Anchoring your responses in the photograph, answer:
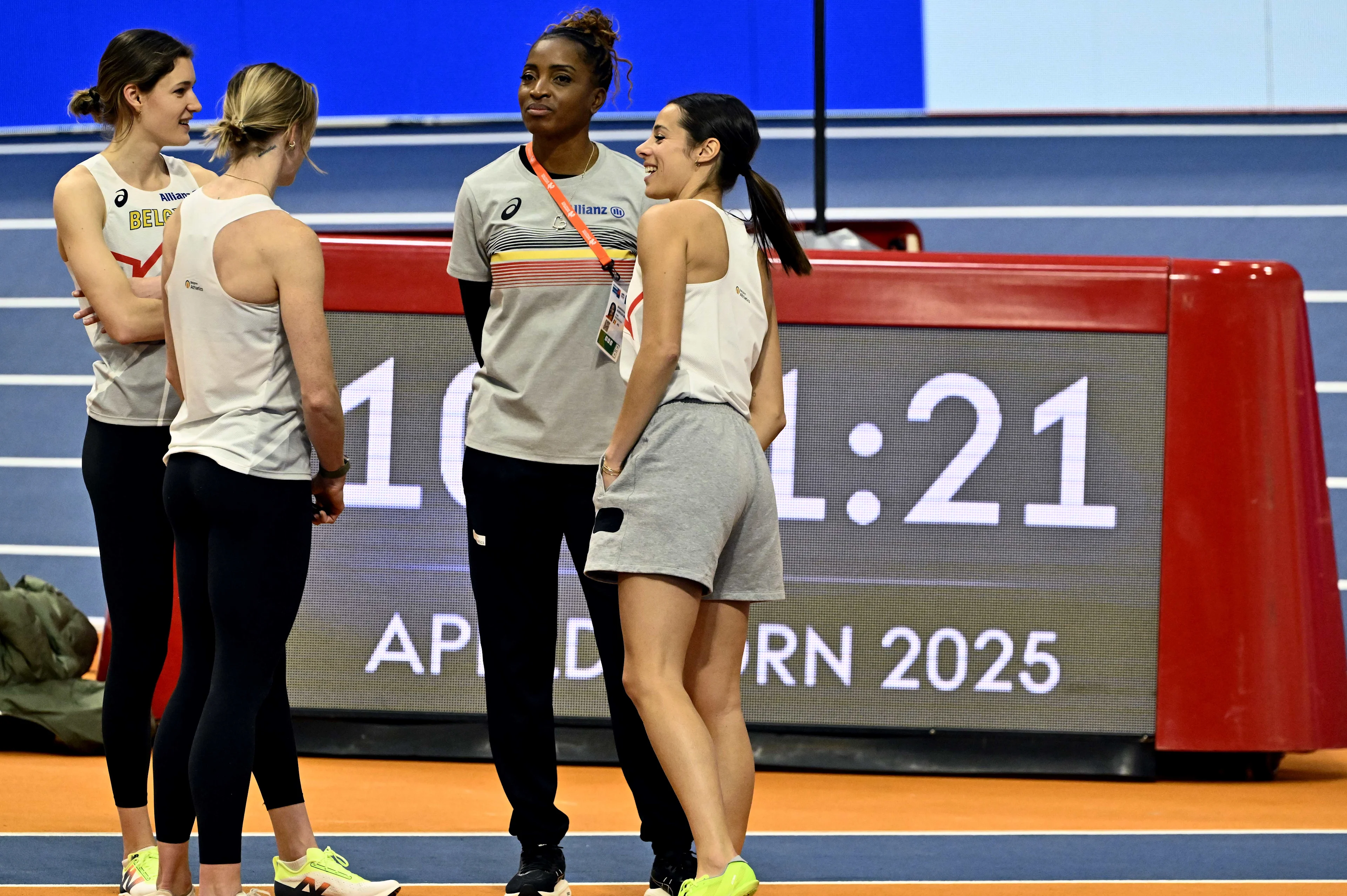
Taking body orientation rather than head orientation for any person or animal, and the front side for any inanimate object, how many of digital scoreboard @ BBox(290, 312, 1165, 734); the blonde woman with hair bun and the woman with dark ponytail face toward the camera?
1

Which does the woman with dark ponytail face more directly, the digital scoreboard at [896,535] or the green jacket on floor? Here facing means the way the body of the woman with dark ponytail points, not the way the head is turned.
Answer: the green jacket on floor

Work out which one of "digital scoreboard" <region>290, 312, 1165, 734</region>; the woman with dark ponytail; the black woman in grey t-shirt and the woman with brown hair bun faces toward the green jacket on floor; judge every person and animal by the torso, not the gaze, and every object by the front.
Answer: the woman with dark ponytail

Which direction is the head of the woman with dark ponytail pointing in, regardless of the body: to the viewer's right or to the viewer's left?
to the viewer's left

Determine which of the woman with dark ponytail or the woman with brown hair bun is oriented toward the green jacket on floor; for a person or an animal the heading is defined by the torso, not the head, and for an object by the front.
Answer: the woman with dark ponytail

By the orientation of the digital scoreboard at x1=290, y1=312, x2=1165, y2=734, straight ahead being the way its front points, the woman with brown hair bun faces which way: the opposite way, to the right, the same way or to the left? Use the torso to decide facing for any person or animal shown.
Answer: to the left

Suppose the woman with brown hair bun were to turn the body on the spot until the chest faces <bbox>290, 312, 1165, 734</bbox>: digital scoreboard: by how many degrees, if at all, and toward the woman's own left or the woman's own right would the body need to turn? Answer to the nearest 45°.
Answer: approximately 45° to the woman's own left

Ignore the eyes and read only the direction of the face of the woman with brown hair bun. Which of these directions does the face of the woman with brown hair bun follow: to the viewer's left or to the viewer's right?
to the viewer's right

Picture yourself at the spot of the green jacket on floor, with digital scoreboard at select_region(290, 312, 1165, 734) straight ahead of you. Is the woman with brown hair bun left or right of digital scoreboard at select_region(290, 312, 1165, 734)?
right

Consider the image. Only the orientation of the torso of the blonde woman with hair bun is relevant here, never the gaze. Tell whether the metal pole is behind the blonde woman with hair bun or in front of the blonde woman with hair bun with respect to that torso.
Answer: in front
